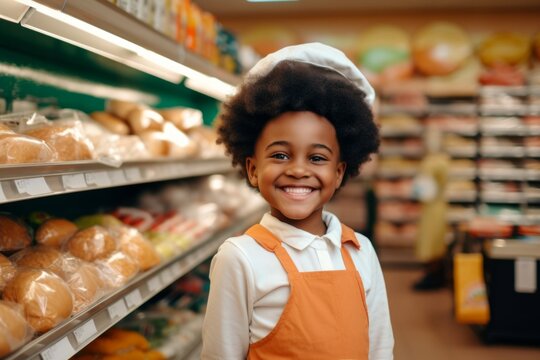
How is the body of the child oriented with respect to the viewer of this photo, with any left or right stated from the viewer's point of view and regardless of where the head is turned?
facing the viewer and to the right of the viewer
